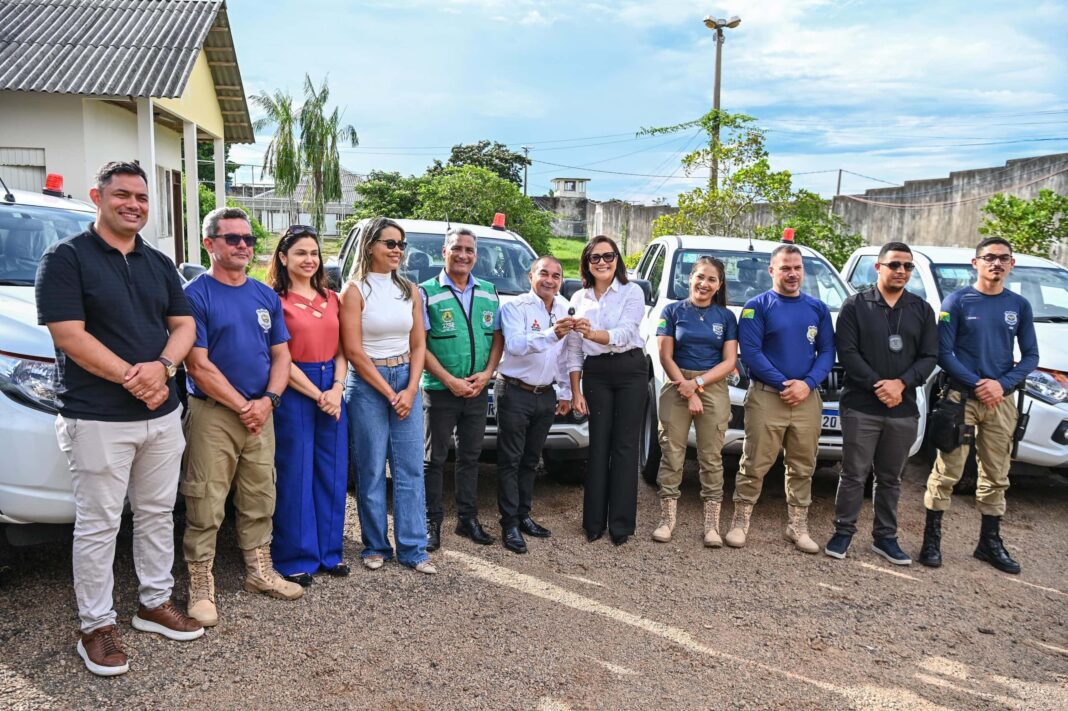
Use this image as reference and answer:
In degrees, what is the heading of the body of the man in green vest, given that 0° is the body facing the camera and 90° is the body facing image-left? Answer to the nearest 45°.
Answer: approximately 315°

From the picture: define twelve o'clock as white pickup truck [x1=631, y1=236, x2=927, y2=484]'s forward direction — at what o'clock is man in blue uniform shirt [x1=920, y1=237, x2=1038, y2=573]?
The man in blue uniform shirt is roughly at 12 o'clock from the white pickup truck.

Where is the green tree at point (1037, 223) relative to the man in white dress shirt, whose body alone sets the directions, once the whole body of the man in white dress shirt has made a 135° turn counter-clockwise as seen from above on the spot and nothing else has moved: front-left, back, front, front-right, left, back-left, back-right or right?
front-right

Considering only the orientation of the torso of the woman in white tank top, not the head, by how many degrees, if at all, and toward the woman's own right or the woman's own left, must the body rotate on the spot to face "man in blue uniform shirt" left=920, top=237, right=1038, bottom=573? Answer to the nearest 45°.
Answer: approximately 45° to the woman's own left

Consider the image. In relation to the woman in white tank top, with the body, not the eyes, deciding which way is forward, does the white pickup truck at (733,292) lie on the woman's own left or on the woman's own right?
on the woman's own left

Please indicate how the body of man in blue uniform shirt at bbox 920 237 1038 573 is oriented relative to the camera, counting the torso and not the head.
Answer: toward the camera

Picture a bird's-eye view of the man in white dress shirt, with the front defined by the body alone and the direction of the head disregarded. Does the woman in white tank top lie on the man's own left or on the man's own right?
on the man's own right

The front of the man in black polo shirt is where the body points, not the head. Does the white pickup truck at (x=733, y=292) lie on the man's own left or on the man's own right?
on the man's own left

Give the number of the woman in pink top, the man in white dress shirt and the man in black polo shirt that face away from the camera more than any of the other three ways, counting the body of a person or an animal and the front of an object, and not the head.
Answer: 0

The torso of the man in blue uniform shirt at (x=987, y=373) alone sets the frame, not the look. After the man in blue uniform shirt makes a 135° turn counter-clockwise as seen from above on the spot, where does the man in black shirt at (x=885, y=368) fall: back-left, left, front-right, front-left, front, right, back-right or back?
back

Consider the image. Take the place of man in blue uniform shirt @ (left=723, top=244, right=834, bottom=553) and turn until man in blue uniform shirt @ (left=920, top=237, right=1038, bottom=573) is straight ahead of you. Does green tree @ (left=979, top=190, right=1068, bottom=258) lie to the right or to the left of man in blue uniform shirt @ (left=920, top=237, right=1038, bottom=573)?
left

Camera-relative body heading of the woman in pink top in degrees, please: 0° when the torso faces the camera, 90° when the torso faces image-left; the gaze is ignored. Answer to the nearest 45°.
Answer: approximately 315°

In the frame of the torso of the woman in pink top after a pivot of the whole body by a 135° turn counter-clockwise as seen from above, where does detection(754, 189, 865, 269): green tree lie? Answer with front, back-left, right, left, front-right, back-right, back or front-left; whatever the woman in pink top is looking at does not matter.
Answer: front-right

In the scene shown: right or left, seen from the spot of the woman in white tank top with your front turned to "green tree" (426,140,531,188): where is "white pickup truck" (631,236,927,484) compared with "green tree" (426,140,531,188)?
right
